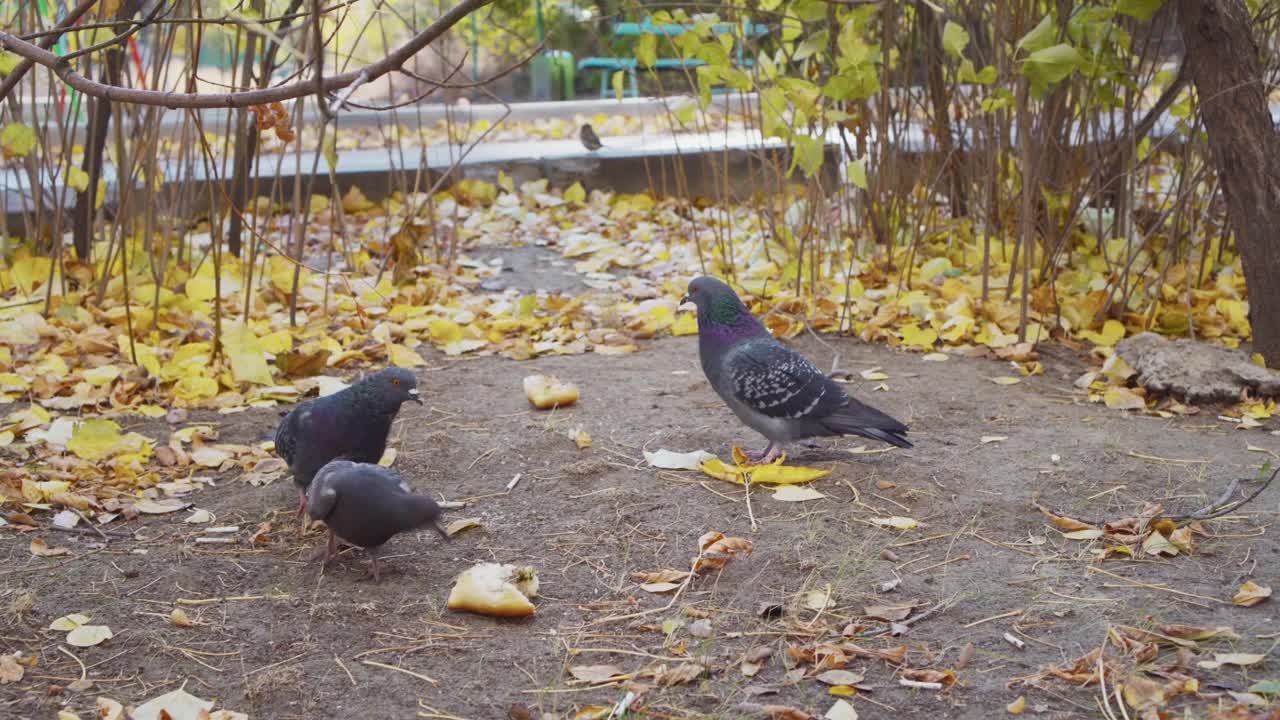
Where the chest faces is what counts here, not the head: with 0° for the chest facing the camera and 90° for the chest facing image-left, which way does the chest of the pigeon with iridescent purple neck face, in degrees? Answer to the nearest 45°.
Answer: approximately 90°

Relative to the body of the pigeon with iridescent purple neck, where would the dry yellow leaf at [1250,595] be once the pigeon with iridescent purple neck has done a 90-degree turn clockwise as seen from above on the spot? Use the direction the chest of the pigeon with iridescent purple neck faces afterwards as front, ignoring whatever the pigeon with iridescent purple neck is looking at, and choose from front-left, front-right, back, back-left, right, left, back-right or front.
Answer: back-right

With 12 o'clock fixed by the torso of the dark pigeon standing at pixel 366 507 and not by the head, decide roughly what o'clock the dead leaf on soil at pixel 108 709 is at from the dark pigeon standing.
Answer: The dead leaf on soil is roughly at 3 o'clock from the dark pigeon standing.

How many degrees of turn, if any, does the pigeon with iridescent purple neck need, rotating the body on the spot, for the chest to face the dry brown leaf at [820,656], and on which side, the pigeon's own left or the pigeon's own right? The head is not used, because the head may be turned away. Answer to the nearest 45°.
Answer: approximately 90° to the pigeon's own left
